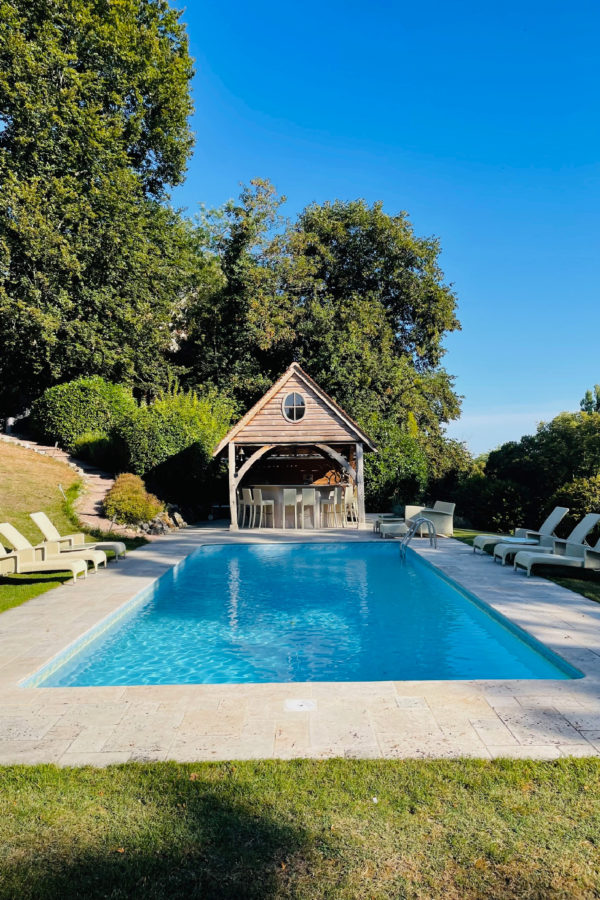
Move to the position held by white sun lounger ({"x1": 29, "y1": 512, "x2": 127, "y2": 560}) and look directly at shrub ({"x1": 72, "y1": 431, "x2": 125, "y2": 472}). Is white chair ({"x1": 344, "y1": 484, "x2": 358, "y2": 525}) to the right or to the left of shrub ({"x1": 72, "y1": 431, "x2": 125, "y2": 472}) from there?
right

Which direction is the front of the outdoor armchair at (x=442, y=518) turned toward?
to the viewer's left

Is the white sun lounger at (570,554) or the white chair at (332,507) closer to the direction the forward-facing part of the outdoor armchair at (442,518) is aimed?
the white chair

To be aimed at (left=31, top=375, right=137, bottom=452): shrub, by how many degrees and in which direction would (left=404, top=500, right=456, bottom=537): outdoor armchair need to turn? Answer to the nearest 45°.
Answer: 0° — it already faces it

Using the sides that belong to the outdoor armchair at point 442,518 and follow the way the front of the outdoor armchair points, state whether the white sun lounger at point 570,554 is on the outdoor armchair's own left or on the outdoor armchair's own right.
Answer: on the outdoor armchair's own left

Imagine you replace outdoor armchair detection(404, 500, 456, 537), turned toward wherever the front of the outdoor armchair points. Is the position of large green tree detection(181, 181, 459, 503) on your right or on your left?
on your right
